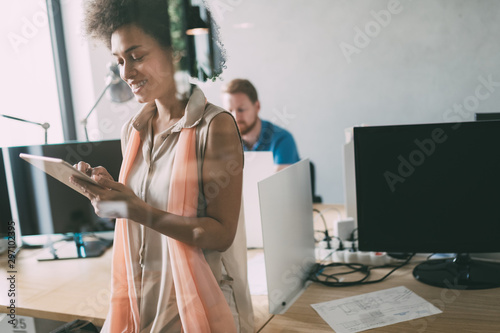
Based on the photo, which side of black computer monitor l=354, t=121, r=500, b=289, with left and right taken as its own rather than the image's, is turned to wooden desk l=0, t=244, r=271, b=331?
right

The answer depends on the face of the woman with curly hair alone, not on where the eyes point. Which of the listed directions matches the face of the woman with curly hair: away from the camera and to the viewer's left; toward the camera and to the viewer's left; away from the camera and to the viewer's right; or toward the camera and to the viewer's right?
toward the camera and to the viewer's left

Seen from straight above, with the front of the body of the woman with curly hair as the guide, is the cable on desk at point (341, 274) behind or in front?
behind

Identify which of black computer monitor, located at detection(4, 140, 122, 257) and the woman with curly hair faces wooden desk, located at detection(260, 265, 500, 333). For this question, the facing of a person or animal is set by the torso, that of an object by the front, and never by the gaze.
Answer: the black computer monitor

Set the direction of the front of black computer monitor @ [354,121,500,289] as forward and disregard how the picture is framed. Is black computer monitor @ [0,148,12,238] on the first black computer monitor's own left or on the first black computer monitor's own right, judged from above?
on the first black computer monitor's own right

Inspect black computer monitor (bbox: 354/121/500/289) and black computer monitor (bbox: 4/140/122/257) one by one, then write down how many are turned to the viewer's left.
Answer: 0

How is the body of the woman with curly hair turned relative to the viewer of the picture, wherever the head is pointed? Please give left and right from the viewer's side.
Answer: facing the viewer and to the left of the viewer

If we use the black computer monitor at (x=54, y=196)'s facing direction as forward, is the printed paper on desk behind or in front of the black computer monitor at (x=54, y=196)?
in front

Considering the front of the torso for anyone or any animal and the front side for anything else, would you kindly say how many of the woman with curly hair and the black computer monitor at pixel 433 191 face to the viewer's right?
0
